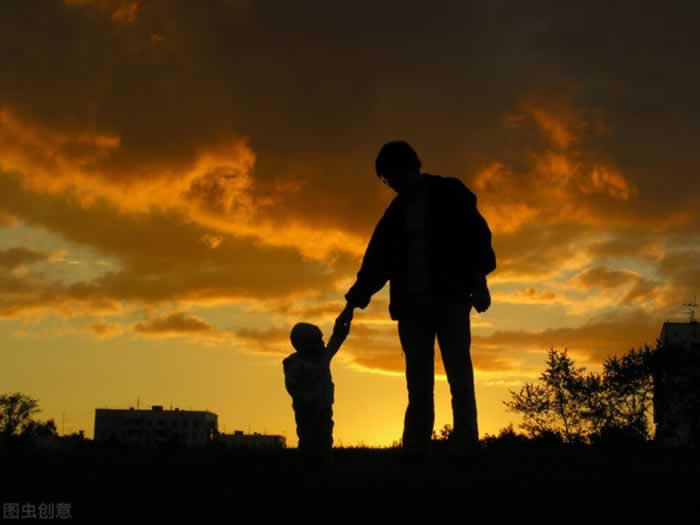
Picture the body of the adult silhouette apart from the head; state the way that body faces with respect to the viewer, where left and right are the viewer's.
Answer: facing the viewer and to the left of the viewer
